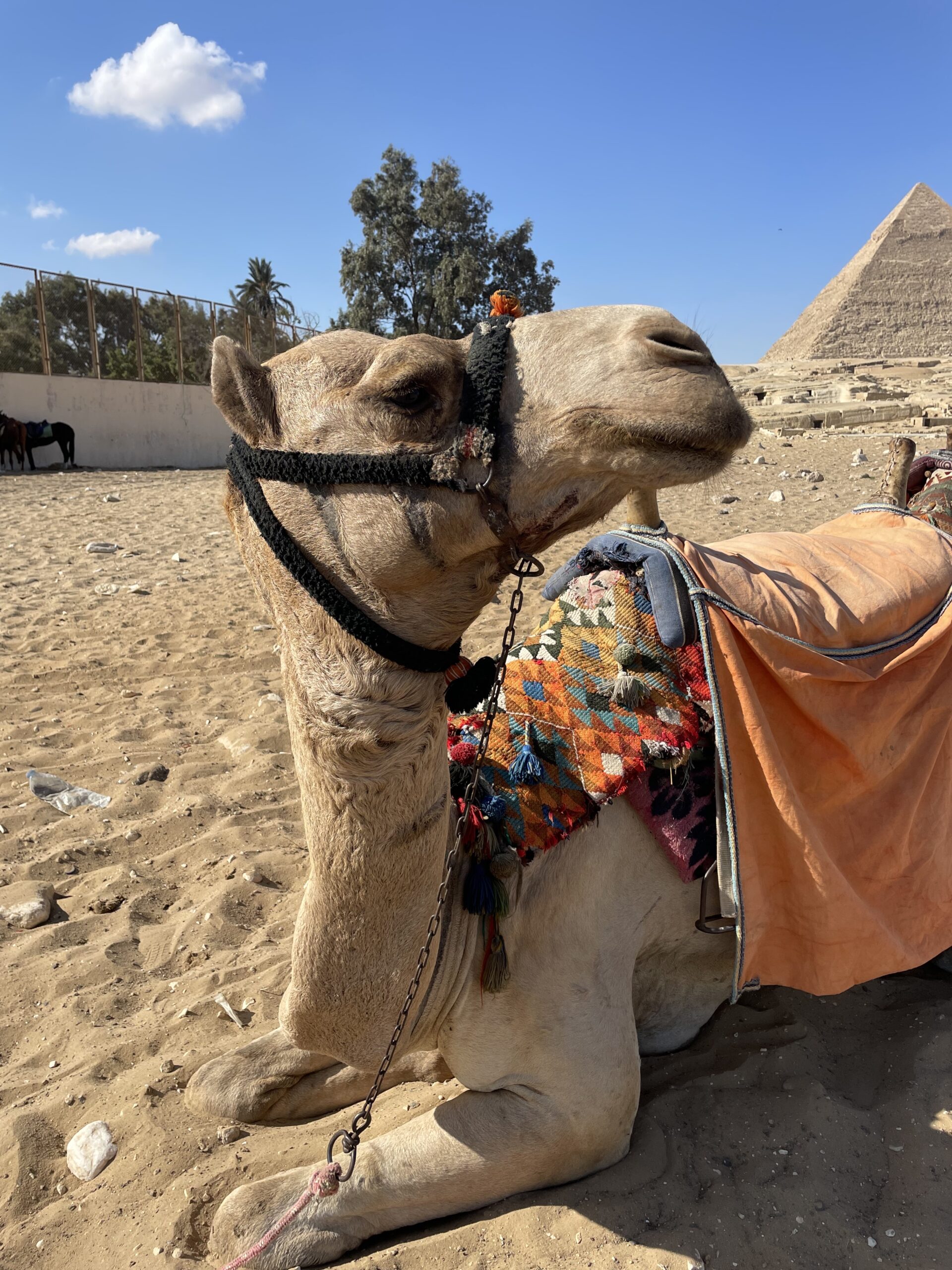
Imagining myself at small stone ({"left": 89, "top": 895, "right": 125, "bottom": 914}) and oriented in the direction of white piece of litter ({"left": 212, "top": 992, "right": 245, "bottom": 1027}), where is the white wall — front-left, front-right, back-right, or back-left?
back-left

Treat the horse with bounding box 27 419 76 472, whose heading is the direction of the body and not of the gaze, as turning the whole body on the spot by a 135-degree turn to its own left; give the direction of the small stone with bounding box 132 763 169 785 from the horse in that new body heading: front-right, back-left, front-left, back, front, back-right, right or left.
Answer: front-right

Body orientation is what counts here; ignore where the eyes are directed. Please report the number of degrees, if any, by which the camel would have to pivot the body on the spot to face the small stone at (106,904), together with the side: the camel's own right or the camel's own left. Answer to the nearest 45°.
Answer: approximately 90° to the camel's own right

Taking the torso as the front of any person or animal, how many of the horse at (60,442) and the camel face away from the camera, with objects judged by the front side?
0

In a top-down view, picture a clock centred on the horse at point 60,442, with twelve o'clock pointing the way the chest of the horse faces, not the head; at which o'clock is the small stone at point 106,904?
The small stone is roughly at 9 o'clock from the horse.

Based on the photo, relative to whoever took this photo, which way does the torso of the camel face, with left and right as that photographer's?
facing the viewer and to the left of the viewer

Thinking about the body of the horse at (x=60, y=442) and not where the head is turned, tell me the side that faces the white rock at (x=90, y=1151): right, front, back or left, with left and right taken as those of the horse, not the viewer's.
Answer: left

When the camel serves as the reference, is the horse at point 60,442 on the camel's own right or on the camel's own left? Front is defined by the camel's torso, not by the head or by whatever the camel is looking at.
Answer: on the camel's own right

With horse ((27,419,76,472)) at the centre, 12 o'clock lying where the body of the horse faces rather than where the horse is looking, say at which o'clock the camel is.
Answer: The camel is roughly at 9 o'clock from the horse.

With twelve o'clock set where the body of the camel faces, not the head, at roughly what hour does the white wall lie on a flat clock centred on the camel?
The white wall is roughly at 4 o'clock from the camel.

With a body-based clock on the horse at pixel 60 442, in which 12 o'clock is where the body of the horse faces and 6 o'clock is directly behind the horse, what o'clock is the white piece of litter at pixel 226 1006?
The white piece of litter is roughly at 9 o'clock from the horse.

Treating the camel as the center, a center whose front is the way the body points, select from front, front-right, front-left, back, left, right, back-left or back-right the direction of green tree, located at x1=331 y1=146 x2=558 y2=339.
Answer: back-right

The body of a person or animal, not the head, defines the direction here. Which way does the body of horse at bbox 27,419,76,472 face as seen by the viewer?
to the viewer's left

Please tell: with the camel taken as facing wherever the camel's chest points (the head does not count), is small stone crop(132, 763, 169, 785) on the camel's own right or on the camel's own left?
on the camel's own right
